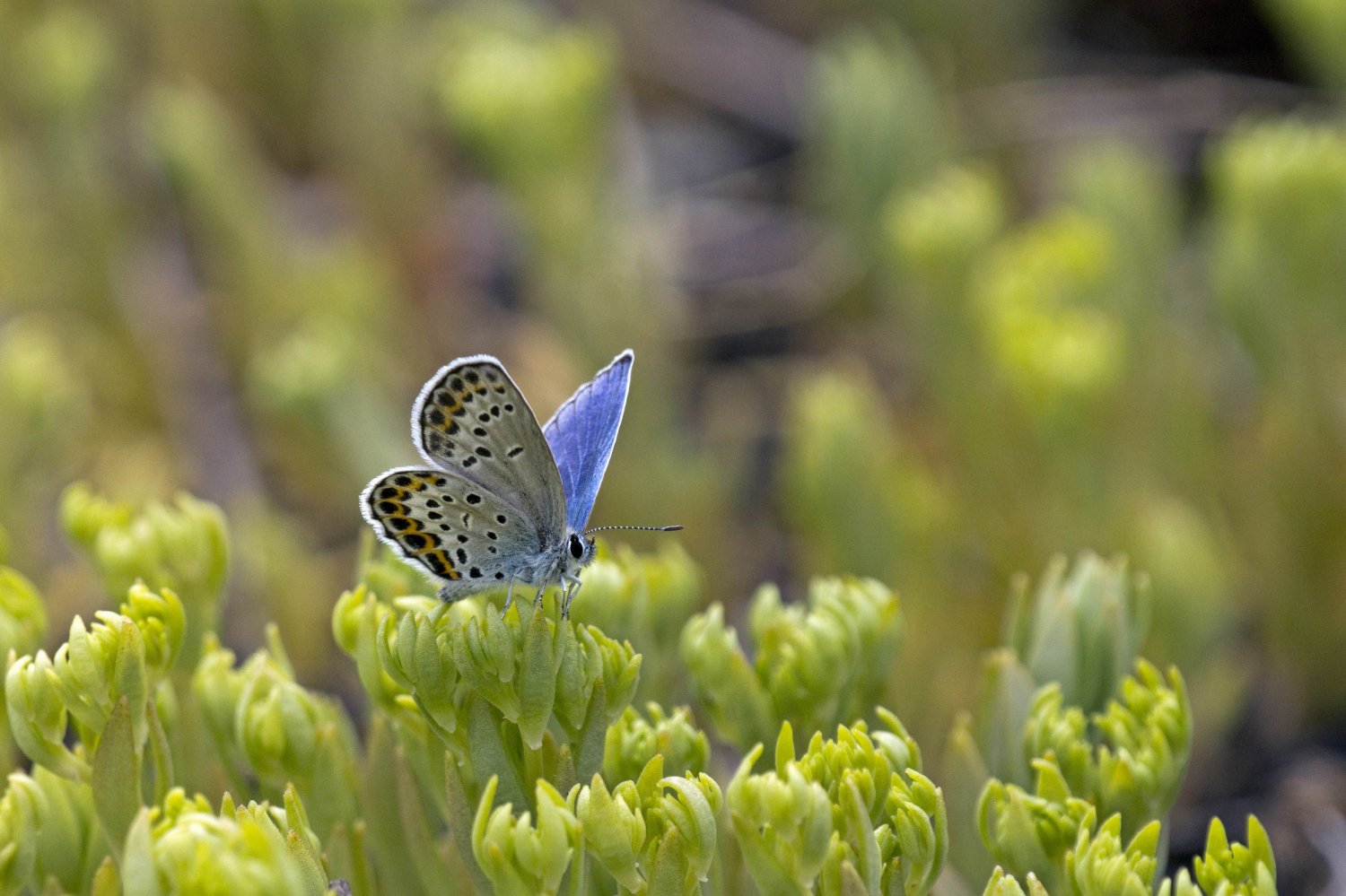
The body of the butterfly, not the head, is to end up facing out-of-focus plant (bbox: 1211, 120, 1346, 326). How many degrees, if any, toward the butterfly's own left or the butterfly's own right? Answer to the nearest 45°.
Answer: approximately 45° to the butterfly's own left

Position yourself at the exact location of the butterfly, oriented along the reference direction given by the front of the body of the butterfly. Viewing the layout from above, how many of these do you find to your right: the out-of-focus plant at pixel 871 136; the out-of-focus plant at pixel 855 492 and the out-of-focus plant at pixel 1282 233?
0

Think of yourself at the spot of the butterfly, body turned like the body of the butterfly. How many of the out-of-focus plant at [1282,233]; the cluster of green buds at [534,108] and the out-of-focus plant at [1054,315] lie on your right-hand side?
0

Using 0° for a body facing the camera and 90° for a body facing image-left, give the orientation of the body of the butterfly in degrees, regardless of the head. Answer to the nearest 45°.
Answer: approximately 270°

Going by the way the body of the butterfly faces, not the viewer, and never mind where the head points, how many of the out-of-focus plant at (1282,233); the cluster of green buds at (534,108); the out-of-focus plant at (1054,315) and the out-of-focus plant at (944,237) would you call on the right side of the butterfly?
0

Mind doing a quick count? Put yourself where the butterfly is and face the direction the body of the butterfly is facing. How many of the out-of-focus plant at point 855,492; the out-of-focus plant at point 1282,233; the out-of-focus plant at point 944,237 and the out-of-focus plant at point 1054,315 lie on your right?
0

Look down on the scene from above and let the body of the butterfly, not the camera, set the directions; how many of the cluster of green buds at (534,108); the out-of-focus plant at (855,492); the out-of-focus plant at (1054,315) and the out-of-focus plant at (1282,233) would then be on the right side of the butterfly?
0

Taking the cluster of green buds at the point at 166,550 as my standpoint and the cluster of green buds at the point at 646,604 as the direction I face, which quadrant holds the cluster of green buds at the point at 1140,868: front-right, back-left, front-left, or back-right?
front-right

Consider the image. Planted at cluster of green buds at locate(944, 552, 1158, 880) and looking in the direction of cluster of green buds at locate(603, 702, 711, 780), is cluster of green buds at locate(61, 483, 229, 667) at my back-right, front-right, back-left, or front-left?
front-right

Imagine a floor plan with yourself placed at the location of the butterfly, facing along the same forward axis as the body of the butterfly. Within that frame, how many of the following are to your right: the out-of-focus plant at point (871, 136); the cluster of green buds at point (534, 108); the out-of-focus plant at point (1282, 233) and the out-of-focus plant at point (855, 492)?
0

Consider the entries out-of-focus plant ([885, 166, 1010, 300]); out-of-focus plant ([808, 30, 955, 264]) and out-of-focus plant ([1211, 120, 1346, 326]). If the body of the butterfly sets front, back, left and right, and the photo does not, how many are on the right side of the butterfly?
0
